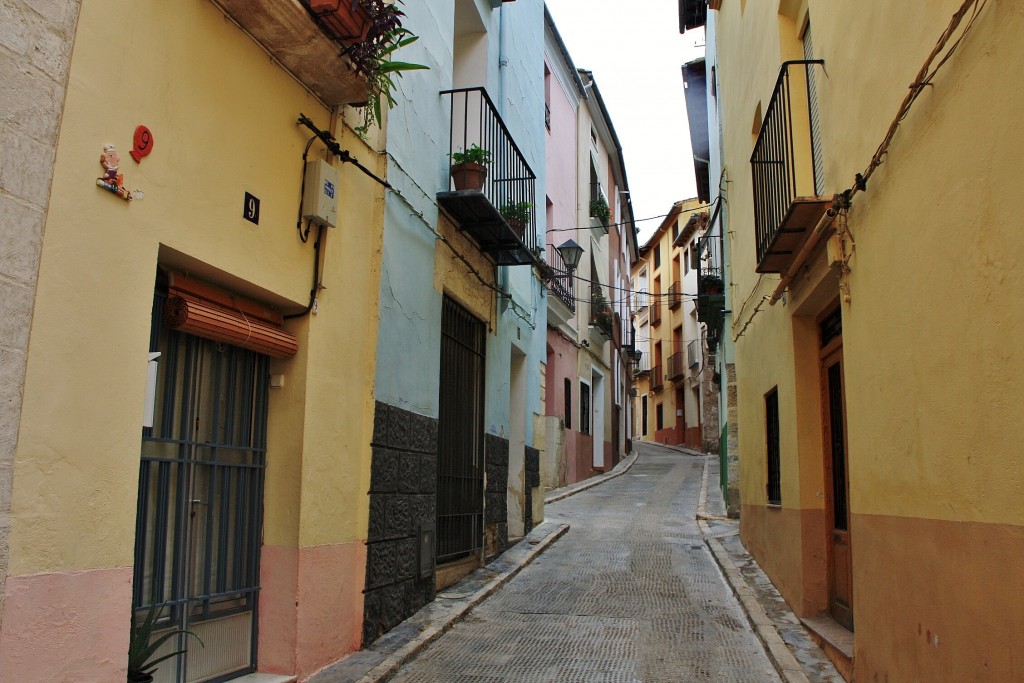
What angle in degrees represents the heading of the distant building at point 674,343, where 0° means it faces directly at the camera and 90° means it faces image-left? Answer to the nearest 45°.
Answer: approximately 45°

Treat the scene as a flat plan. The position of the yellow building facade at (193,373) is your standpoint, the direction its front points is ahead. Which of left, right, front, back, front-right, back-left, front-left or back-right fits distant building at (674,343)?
left

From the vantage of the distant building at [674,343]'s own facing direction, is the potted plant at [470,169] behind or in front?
in front

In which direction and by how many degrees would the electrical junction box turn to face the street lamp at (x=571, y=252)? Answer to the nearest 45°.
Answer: approximately 90° to its left

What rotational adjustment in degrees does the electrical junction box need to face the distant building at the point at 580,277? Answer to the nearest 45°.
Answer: approximately 90° to its left

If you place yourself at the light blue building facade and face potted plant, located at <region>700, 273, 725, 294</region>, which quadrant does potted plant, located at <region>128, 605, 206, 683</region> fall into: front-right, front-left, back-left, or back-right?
back-right

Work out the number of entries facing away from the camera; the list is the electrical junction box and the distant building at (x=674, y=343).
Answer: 0

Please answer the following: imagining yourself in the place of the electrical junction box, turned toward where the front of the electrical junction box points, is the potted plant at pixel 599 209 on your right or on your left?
on your left

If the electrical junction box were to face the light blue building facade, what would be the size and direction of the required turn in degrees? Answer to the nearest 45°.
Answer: approximately 90° to its left

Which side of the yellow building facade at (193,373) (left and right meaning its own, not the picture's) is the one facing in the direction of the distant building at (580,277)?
left

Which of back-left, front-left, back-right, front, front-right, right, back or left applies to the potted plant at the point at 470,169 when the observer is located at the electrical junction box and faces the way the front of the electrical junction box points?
left

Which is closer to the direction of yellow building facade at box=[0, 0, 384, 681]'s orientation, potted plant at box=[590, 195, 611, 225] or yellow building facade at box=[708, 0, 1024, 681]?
the yellow building facade

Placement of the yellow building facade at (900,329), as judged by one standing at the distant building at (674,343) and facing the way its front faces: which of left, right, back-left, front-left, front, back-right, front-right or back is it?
front-left

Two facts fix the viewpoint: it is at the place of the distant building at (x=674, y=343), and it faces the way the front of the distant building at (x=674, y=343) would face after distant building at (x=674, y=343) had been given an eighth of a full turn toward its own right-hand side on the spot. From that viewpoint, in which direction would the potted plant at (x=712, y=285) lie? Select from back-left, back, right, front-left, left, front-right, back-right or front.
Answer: left

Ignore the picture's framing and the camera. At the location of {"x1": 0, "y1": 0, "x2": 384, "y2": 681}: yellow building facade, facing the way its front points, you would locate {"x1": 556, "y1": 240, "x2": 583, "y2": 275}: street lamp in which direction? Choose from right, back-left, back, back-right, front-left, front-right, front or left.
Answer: left

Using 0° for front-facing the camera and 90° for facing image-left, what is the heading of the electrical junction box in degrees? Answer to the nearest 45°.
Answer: approximately 315°

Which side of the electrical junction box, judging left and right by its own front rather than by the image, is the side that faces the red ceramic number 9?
right

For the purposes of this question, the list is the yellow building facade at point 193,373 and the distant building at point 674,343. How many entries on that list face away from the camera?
0
